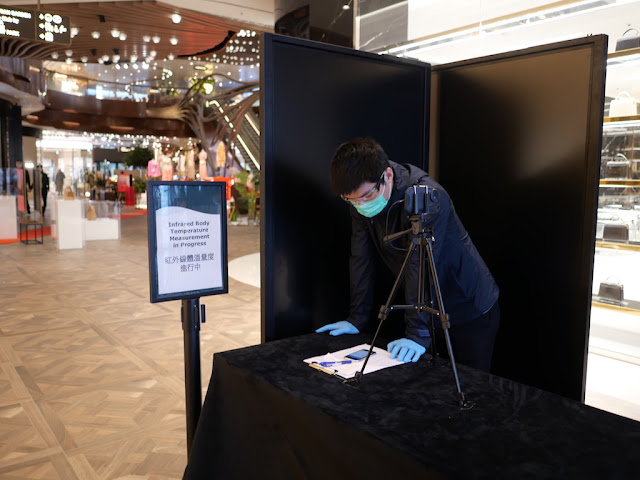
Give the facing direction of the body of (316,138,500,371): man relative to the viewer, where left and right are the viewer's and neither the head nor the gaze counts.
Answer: facing the viewer and to the left of the viewer

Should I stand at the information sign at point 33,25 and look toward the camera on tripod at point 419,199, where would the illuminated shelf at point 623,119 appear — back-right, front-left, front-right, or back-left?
front-left

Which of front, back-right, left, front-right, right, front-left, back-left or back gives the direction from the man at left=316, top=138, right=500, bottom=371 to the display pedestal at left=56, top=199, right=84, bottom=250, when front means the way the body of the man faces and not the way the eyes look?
right

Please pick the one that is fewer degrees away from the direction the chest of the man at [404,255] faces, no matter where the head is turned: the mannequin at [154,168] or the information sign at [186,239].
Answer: the information sign

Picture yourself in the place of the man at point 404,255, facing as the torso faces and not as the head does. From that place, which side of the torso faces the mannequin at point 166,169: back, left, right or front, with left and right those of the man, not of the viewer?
right

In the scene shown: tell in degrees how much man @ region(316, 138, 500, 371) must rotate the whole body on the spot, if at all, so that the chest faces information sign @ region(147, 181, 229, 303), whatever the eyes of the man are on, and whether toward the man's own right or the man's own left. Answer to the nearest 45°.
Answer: approximately 45° to the man's own right

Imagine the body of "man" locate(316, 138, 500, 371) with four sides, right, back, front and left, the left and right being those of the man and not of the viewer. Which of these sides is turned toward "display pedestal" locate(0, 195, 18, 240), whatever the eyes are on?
right

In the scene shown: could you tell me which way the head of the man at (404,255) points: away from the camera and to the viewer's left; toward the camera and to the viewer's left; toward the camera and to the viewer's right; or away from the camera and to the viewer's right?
toward the camera and to the viewer's left

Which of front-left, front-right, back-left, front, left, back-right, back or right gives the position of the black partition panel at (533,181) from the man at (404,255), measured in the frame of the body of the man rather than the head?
back
